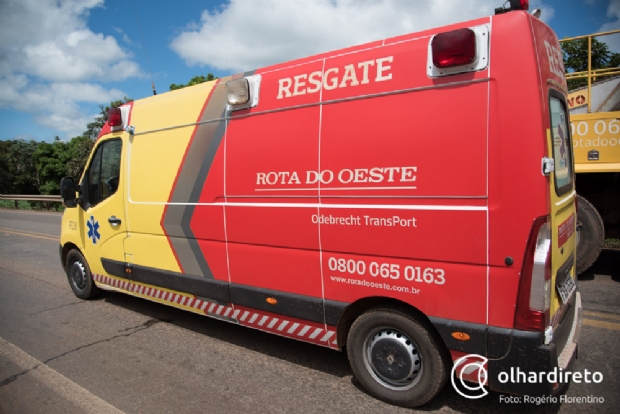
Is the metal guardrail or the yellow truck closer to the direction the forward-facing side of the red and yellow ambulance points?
the metal guardrail

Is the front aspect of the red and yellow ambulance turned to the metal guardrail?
yes

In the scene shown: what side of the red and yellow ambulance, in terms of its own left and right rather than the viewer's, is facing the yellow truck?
right

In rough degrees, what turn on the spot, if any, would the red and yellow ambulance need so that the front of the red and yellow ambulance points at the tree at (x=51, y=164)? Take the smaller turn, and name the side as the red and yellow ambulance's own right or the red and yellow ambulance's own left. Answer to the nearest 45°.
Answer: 0° — it already faces it

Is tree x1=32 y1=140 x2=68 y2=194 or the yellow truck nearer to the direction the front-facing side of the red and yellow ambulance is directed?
the tree

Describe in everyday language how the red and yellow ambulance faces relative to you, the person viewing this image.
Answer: facing away from the viewer and to the left of the viewer
